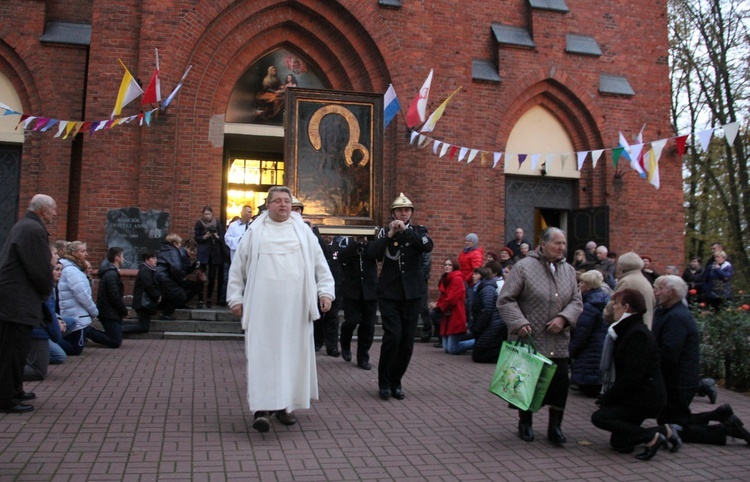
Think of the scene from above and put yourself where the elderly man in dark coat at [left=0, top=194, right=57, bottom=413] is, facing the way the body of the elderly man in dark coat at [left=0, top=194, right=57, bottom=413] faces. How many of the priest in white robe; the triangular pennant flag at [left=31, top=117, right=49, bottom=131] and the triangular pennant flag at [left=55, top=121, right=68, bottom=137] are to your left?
2

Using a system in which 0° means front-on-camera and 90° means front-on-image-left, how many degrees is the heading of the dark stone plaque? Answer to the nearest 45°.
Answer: approximately 0°

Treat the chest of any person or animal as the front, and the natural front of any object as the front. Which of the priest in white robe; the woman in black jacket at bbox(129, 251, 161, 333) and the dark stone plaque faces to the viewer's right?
the woman in black jacket

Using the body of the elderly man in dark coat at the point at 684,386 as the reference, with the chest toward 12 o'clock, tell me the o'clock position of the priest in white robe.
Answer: The priest in white robe is roughly at 11 o'clock from the elderly man in dark coat.

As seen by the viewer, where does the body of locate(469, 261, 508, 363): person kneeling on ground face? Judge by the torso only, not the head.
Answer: to the viewer's left

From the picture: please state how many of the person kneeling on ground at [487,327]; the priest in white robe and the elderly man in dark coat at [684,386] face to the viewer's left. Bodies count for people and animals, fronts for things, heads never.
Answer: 2

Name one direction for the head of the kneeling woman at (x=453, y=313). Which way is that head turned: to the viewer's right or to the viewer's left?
to the viewer's left

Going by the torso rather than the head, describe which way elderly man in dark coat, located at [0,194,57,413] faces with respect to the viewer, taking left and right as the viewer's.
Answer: facing to the right of the viewer

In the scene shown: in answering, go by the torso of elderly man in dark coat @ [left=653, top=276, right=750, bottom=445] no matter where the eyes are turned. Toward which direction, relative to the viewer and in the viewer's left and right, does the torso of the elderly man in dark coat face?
facing to the left of the viewer

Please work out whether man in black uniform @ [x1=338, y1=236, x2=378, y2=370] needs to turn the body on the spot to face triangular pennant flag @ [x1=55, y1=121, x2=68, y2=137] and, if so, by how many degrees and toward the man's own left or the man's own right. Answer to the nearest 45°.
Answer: approximately 135° to the man's own right

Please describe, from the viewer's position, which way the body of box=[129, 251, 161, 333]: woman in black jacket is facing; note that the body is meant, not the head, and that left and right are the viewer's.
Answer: facing to the right of the viewer
